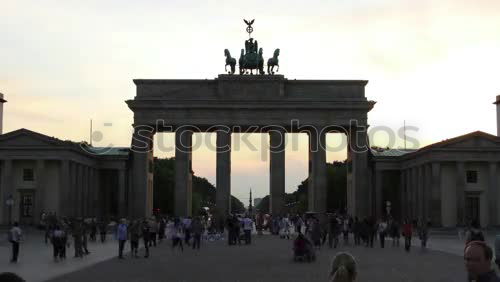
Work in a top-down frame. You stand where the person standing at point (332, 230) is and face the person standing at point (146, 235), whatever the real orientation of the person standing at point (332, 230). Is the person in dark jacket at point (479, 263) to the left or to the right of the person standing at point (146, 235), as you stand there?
left

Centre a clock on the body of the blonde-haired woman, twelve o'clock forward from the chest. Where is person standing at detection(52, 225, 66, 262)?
The person standing is roughly at 11 o'clock from the blonde-haired woman.

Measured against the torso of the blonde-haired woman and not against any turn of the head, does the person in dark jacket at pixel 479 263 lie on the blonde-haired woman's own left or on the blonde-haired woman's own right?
on the blonde-haired woman's own right

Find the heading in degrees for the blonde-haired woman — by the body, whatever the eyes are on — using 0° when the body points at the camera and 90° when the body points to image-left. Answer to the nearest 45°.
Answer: approximately 180°

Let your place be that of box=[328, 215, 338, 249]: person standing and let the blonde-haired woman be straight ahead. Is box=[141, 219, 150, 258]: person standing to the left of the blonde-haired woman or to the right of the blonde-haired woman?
right
